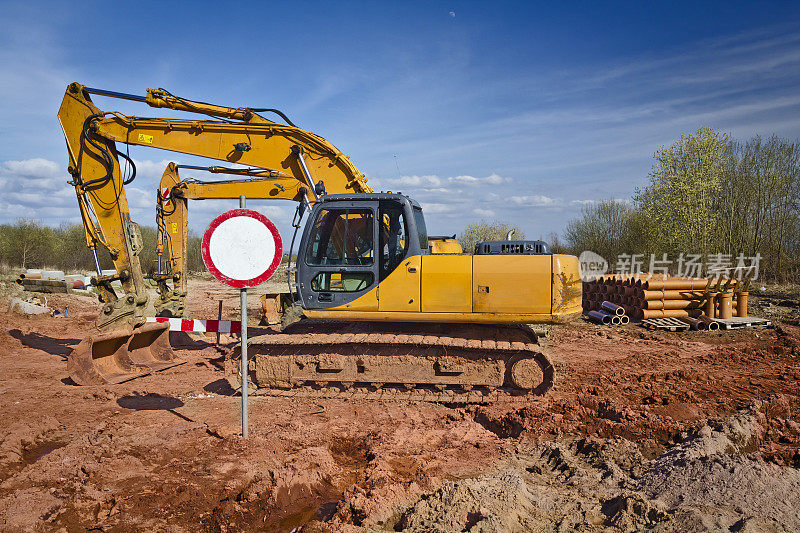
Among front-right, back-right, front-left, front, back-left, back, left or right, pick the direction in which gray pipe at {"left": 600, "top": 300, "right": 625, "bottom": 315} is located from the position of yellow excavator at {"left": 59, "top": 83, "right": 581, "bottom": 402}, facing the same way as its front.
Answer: back-right

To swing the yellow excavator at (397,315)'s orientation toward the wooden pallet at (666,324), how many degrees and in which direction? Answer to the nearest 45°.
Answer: approximately 135° to its right

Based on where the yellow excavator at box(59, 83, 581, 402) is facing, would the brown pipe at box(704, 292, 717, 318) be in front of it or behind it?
behind

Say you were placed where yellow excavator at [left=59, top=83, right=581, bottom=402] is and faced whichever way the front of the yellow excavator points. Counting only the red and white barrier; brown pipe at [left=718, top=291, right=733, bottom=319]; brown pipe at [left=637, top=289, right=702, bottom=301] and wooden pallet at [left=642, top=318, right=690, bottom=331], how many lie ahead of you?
1

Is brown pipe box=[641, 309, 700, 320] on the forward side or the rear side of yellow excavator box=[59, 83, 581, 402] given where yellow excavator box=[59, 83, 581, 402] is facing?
on the rear side

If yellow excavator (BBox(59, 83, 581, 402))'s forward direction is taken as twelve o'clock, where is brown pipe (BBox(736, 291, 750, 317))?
The brown pipe is roughly at 5 o'clock from the yellow excavator.

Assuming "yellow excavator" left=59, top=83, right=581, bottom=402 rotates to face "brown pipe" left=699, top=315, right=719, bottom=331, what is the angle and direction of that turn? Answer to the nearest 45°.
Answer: approximately 135° to its right

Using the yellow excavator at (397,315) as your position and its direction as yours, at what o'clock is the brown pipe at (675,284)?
The brown pipe is roughly at 5 o'clock from the yellow excavator.

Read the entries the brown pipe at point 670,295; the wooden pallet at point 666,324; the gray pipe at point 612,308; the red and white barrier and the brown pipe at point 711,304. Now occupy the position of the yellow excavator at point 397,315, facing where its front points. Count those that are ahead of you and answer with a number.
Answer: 1

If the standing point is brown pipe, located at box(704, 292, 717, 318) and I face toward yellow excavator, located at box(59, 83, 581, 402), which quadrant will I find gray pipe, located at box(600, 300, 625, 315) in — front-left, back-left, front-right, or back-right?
front-right

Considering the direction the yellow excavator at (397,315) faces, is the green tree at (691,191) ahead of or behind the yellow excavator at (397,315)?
behind

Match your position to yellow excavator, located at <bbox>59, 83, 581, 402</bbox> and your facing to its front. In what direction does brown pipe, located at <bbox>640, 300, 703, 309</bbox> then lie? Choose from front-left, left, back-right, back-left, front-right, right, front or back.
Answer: back-right

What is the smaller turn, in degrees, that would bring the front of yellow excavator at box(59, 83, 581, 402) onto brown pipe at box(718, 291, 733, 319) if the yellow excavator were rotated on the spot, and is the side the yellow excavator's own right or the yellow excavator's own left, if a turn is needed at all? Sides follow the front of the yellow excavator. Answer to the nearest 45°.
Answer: approximately 135° to the yellow excavator's own right

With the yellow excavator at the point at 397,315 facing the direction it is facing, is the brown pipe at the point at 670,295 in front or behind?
behind

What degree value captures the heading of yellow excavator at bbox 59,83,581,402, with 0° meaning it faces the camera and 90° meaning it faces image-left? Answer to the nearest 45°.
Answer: approximately 90°
